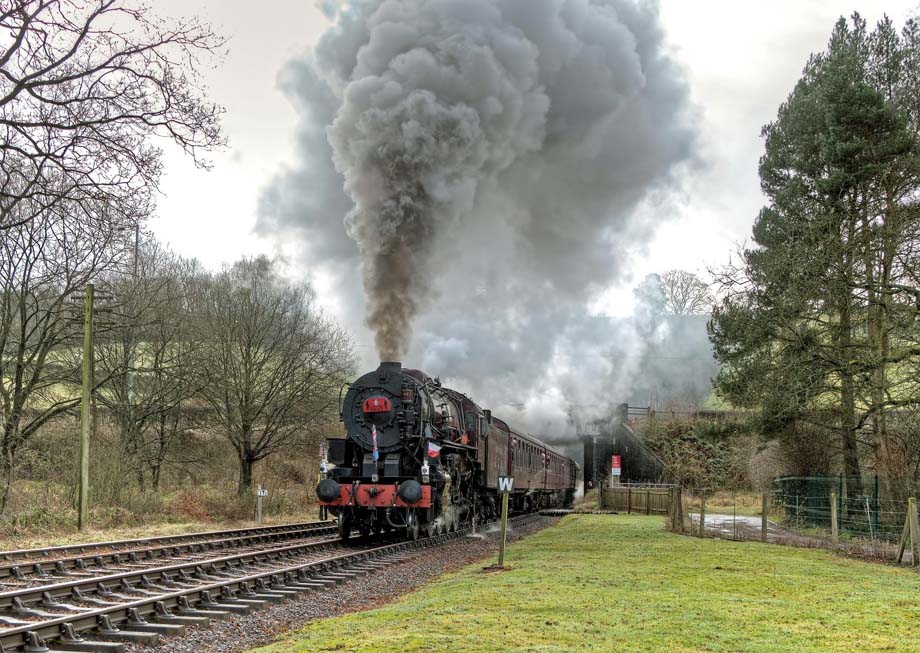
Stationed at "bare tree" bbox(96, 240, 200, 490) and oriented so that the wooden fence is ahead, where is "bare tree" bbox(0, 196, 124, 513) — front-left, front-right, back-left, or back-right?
back-right

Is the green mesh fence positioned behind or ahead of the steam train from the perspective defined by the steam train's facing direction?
behind

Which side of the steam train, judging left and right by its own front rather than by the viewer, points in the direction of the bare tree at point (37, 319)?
right

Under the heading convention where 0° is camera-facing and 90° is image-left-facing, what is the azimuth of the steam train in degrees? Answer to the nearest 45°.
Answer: approximately 45°

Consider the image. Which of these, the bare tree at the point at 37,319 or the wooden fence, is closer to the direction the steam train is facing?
the bare tree

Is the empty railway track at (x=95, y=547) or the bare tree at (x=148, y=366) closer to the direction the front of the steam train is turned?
the empty railway track

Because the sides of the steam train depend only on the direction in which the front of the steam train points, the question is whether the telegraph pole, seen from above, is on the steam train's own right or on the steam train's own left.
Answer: on the steam train's own right
